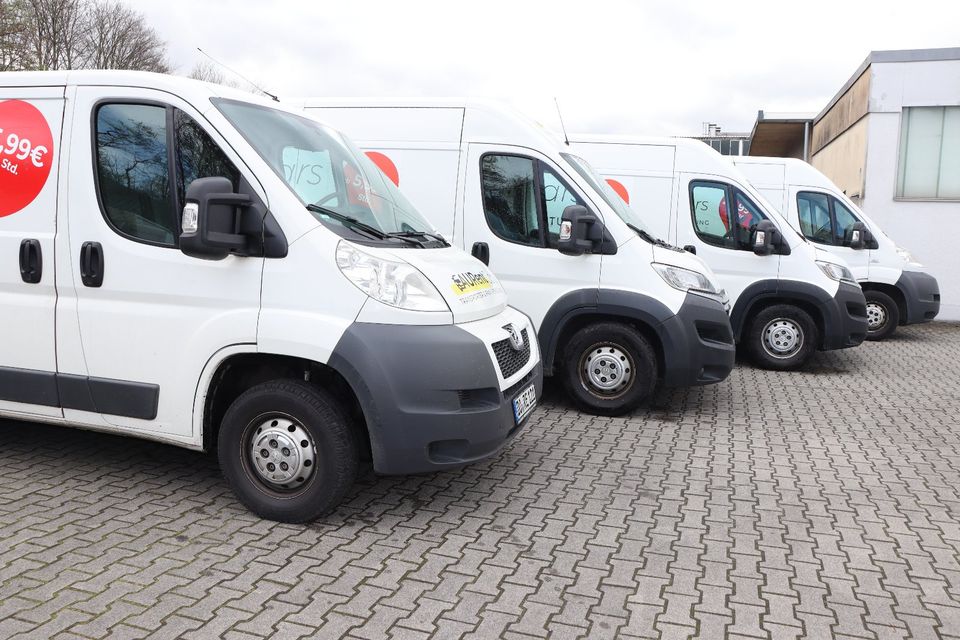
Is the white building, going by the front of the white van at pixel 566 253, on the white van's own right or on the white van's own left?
on the white van's own left

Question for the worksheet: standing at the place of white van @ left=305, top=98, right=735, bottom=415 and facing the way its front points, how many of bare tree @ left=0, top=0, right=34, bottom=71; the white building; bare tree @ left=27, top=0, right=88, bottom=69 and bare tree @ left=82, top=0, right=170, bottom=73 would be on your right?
0

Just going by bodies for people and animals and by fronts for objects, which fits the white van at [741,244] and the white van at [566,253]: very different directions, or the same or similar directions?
same or similar directions

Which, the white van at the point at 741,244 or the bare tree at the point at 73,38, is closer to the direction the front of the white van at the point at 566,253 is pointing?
the white van

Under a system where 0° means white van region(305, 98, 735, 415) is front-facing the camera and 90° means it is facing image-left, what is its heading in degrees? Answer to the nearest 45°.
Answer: approximately 270°

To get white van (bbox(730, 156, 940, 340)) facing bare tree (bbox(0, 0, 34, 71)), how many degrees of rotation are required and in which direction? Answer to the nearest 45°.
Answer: approximately 180°

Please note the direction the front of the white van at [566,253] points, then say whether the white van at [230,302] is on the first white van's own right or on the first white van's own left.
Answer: on the first white van's own right

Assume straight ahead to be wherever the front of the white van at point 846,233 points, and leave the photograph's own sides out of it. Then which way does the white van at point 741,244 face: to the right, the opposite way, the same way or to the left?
the same way

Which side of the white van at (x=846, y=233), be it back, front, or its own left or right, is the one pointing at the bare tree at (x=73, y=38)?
back

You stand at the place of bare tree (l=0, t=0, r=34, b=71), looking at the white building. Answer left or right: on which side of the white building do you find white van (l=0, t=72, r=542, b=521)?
right

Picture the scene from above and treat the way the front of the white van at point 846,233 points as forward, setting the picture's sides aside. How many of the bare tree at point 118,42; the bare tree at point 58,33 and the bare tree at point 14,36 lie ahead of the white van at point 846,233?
0

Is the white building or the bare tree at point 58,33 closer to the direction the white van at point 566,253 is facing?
the white building

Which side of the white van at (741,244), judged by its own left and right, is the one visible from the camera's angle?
right

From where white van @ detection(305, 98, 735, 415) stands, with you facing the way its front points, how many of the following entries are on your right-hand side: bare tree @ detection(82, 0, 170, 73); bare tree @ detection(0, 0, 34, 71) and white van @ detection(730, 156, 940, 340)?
0

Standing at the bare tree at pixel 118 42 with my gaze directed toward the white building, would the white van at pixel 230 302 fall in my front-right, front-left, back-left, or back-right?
front-right

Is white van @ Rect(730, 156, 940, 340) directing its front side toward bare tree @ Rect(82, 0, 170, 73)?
no

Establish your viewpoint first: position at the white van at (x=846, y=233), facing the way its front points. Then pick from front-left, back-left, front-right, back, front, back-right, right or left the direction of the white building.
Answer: left

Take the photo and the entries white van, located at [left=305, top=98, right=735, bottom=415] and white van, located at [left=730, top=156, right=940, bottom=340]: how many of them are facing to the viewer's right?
2

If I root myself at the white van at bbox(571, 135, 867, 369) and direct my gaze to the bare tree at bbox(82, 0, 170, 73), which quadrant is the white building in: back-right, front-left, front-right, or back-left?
front-right

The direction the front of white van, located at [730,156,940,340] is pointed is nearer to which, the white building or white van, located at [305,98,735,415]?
the white building
